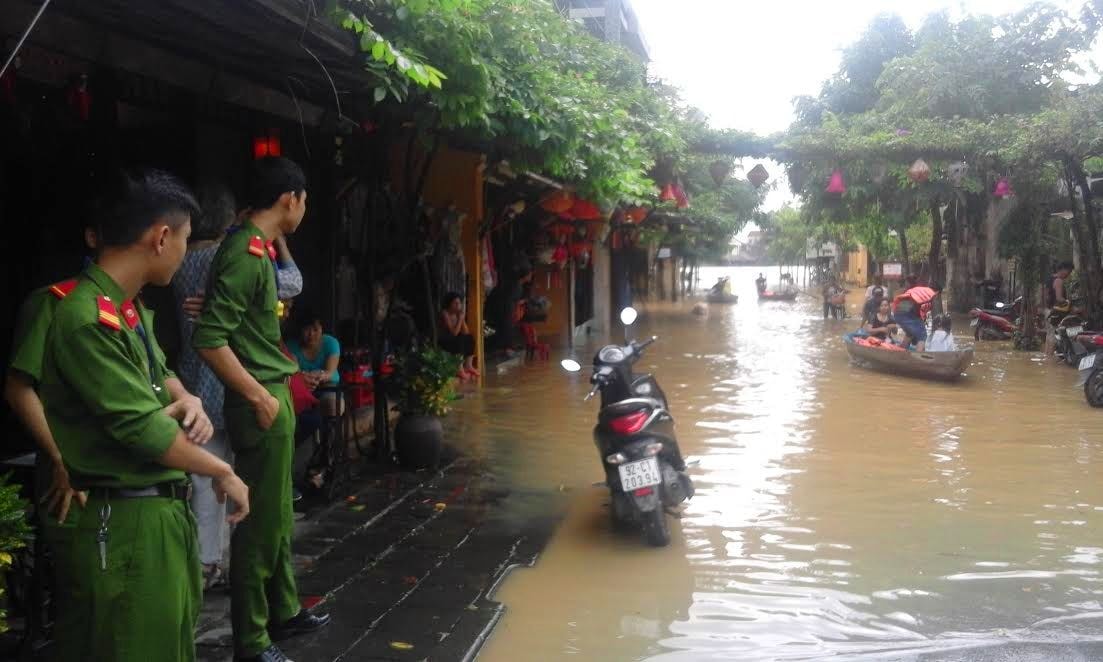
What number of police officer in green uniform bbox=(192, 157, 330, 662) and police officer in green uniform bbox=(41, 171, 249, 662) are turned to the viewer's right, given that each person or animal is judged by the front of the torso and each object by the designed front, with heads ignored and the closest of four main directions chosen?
2

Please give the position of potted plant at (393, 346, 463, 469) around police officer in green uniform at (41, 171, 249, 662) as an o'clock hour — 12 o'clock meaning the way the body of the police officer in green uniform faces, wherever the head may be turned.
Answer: The potted plant is roughly at 10 o'clock from the police officer in green uniform.

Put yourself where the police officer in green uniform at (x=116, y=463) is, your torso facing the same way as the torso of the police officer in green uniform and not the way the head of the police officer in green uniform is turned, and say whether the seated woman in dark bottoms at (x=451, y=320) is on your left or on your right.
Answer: on your left

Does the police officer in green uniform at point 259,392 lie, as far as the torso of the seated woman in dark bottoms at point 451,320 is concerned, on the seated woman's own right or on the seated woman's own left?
on the seated woman's own right

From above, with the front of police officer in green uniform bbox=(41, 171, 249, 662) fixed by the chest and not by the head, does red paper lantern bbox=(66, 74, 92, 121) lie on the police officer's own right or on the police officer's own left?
on the police officer's own left

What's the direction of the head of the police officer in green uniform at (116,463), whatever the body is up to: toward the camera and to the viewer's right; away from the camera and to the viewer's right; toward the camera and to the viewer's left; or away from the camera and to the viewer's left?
away from the camera and to the viewer's right

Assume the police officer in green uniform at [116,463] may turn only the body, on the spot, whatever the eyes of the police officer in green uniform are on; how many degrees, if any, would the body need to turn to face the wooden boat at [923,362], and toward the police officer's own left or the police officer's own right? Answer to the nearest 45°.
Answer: approximately 45° to the police officer's own left

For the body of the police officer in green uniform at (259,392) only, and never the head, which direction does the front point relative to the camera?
to the viewer's right

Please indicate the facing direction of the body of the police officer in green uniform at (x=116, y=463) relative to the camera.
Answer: to the viewer's right

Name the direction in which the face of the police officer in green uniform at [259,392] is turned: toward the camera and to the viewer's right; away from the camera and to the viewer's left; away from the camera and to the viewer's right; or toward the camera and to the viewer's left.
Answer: away from the camera and to the viewer's right
